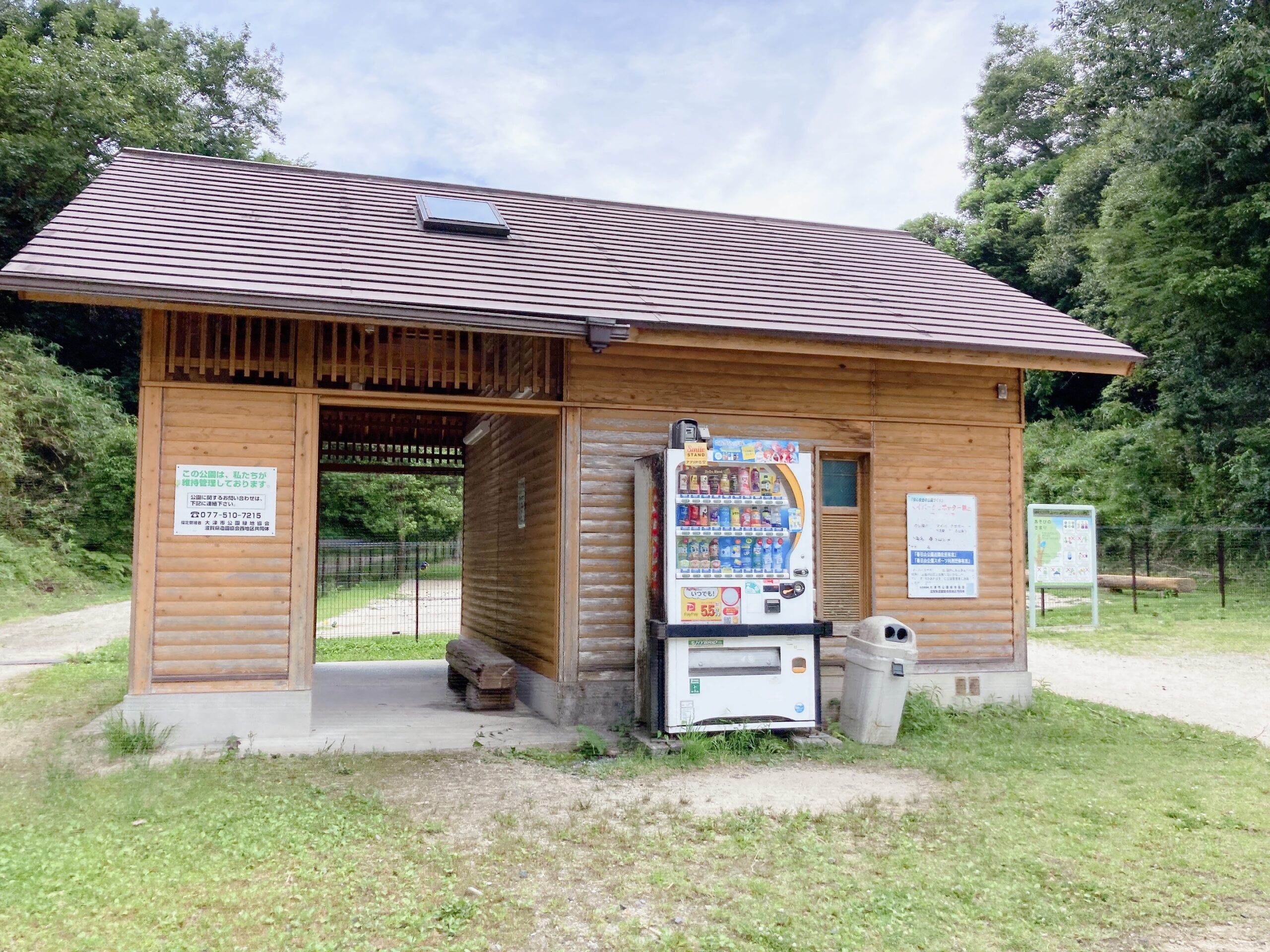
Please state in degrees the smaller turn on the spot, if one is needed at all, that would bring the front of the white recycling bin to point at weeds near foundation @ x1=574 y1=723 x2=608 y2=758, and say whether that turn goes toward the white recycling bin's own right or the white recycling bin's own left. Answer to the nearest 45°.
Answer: approximately 90° to the white recycling bin's own right

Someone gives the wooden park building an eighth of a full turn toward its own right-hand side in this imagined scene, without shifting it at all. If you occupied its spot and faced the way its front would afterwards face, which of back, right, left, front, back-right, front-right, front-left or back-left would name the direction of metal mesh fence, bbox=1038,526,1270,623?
back

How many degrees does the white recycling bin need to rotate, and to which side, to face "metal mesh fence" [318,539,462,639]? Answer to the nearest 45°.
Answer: approximately 180°

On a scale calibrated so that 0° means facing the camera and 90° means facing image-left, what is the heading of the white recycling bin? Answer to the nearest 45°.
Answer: approximately 315°

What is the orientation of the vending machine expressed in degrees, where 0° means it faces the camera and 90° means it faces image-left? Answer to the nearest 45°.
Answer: approximately 0°

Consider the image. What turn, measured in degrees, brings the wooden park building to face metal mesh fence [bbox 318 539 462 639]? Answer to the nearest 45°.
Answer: approximately 180°

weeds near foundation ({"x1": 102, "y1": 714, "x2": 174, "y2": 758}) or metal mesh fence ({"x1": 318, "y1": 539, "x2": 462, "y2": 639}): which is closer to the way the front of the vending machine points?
the weeds near foundation

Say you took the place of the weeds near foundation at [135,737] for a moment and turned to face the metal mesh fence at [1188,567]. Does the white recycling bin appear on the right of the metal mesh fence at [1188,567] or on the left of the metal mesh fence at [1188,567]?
right
